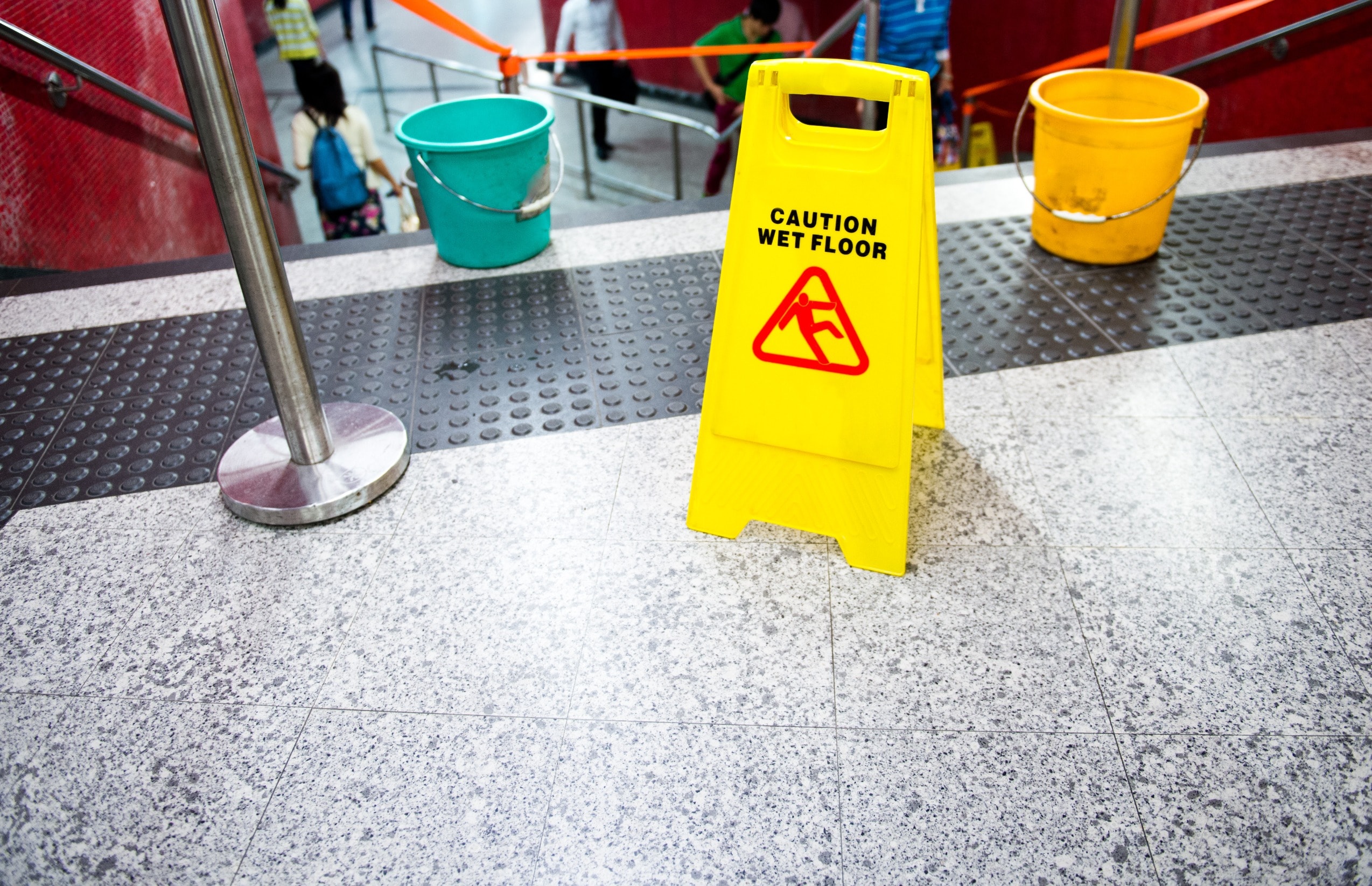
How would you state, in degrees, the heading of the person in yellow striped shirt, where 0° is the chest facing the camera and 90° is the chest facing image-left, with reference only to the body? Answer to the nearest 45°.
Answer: approximately 180°

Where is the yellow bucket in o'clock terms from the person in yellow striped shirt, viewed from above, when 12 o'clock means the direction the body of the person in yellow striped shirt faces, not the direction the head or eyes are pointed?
The yellow bucket is roughly at 5 o'clock from the person in yellow striped shirt.

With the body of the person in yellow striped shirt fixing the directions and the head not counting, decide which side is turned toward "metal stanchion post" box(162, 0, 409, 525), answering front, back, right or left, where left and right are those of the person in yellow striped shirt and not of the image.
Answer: back

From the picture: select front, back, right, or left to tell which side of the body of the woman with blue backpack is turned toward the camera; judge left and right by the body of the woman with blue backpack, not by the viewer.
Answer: back

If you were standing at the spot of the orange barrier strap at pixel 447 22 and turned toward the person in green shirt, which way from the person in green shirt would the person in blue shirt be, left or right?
right

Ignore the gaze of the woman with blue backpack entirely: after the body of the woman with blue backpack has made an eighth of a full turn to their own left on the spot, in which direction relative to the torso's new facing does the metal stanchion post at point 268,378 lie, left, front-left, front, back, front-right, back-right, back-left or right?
back-left

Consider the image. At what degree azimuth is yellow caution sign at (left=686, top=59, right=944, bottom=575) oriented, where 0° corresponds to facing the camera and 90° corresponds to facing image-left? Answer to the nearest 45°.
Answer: approximately 0°

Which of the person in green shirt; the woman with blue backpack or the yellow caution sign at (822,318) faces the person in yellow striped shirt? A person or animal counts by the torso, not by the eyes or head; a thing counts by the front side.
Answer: the woman with blue backpack

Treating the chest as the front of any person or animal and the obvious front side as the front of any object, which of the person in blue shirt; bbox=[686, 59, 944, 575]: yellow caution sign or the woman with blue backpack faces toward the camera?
the yellow caution sign

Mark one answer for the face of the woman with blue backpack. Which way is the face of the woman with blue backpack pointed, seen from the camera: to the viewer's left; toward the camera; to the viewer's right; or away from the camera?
away from the camera

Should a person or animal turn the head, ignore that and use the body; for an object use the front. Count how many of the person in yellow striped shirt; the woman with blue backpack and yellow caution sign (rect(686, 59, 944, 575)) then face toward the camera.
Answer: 1

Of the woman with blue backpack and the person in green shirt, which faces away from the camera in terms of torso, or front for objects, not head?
the woman with blue backpack
